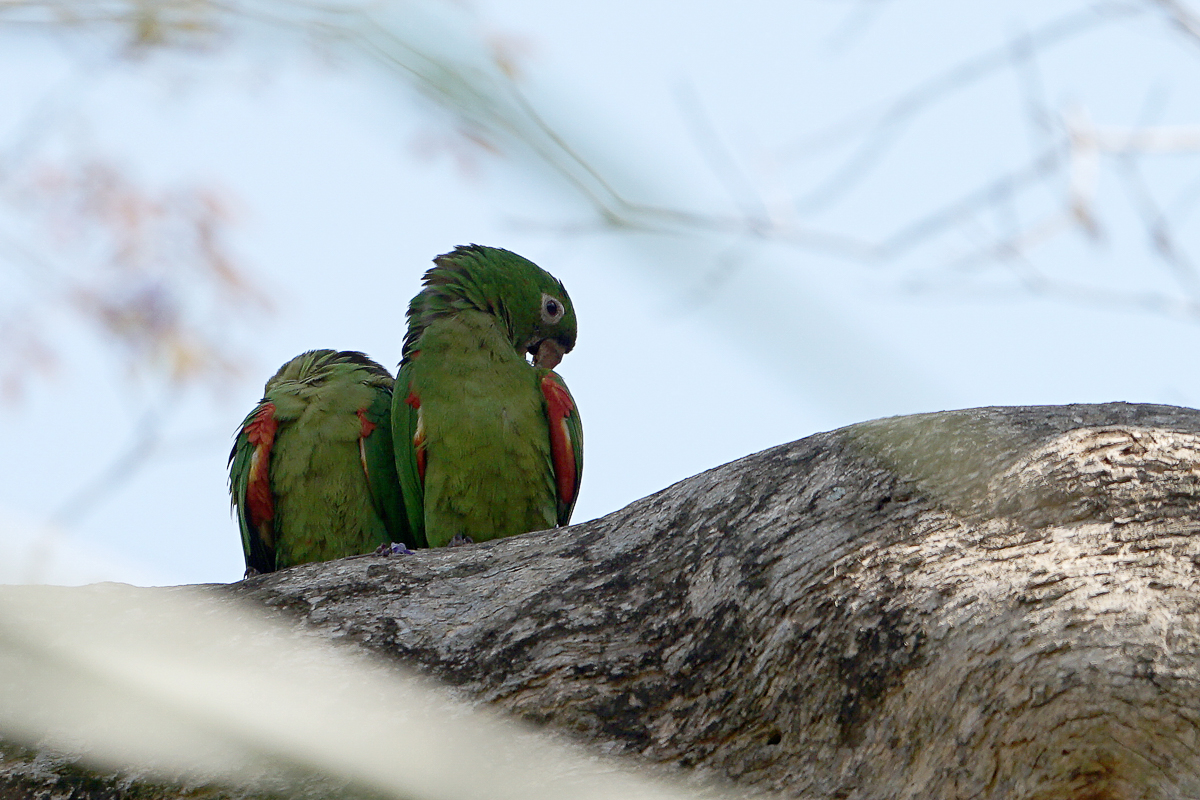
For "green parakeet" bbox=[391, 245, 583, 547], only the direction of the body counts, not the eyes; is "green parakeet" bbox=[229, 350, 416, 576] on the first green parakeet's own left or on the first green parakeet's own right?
on the first green parakeet's own right

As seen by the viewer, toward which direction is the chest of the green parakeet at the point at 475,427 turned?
toward the camera
